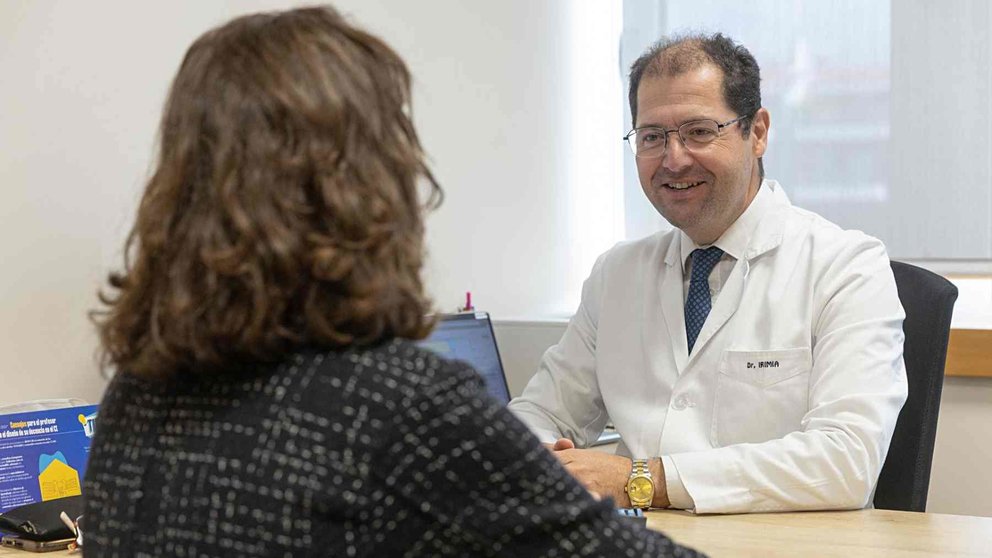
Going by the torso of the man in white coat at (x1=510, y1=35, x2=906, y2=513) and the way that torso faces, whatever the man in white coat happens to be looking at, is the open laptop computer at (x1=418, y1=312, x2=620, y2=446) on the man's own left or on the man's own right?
on the man's own right

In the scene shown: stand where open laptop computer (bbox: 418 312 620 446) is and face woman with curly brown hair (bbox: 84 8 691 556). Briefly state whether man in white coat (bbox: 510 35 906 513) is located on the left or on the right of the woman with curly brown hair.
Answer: left

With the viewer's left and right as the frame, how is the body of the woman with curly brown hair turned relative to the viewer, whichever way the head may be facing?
facing away from the viewer and to the right of the viewer

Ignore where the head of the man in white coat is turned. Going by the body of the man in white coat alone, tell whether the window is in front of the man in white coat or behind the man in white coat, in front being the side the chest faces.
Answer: behind

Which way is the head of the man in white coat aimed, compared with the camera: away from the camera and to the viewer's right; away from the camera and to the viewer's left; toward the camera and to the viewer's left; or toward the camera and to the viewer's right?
toward the camera and to the viewer's left

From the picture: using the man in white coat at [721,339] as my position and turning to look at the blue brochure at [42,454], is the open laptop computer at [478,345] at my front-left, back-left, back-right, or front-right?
front-right

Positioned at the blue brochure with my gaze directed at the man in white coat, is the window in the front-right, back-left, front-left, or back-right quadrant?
front-left

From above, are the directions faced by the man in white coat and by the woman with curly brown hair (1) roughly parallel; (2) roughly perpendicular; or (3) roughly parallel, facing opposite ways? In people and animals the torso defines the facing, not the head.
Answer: roughly parallel, facing opposite ways

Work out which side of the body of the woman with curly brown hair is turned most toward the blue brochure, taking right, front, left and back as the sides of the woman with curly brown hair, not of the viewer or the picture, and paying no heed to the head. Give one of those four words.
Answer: left

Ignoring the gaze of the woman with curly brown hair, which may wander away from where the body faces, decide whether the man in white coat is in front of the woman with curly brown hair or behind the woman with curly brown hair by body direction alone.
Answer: in front

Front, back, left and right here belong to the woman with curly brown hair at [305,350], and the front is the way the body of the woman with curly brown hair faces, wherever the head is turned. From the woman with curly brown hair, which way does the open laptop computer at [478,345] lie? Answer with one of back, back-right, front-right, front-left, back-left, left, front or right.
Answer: front-left

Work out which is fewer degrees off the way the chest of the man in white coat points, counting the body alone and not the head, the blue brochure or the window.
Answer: the blue brochure

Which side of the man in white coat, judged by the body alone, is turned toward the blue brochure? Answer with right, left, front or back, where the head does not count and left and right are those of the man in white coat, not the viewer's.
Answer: front

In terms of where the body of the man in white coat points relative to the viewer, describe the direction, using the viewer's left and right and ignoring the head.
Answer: facing the viewer and to the left of the viewer

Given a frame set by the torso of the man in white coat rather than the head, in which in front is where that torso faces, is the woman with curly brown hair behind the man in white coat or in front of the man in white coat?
in front

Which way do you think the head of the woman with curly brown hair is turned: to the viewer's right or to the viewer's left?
to the viewer's right
